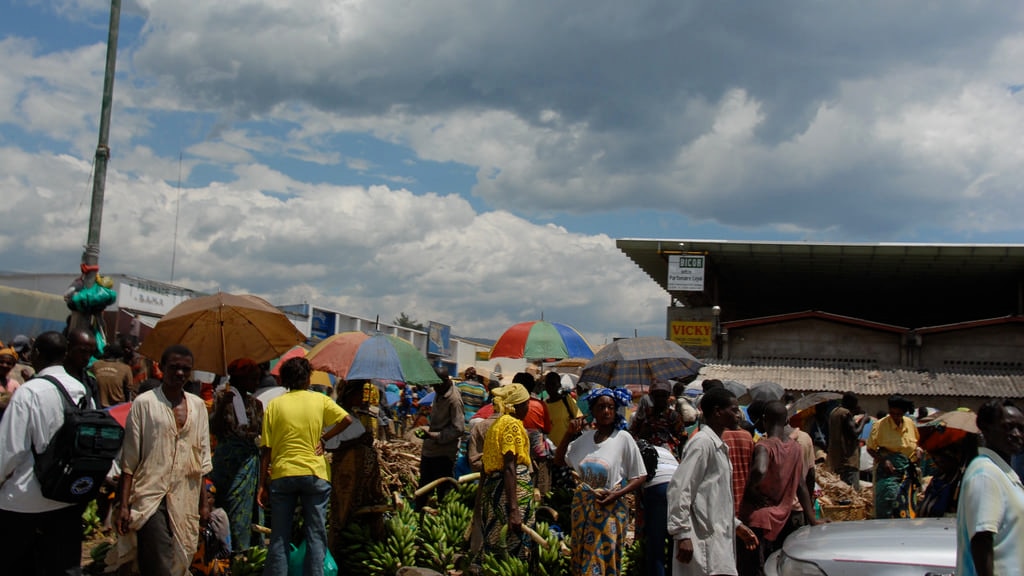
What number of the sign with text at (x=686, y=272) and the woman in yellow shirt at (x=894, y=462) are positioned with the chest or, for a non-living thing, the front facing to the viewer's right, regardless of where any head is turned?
0

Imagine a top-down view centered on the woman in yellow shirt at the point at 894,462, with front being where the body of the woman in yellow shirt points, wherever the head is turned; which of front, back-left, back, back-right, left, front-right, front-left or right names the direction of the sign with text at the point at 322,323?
back-right

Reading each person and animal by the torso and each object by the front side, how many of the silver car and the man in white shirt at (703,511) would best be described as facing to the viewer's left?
1

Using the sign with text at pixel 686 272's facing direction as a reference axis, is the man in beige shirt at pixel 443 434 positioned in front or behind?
in front

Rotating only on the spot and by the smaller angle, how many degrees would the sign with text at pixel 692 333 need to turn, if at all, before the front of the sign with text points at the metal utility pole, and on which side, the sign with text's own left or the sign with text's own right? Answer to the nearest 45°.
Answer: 0° — it already faces it

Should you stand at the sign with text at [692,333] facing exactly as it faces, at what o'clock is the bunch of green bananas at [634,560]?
The bunch of green bananas is roughly at 12 o'clock from the sign with text.

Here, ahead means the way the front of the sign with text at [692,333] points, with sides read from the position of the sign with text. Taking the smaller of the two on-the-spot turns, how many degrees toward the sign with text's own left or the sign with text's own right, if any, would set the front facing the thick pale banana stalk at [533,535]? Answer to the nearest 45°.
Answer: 0° — it already faces it

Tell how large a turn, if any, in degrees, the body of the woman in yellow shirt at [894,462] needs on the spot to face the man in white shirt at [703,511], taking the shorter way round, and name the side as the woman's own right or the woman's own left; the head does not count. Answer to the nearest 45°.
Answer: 0° — they already face them

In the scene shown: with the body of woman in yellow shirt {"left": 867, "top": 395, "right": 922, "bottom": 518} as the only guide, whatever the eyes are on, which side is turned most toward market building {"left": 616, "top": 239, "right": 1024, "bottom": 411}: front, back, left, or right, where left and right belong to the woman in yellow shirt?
back

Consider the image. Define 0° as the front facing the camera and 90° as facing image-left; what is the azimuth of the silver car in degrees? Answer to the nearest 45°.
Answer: approximately 90°

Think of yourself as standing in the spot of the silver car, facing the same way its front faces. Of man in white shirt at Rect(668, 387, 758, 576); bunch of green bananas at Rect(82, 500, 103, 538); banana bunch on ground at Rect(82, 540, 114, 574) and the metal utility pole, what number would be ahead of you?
4
